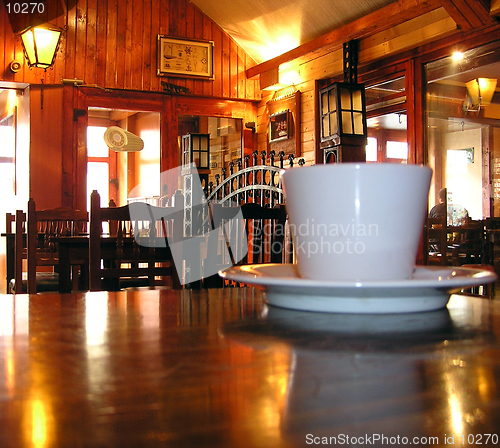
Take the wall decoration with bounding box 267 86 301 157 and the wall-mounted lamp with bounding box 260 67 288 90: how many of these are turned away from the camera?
0

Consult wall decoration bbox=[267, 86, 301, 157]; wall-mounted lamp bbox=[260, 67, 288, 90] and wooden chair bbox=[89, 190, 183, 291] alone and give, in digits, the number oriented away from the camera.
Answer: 1

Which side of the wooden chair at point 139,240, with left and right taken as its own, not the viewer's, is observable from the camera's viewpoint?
back

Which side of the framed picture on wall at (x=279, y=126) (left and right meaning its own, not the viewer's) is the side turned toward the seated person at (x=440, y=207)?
left

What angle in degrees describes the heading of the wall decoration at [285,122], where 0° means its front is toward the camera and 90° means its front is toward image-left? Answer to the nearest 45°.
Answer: approximately 45°

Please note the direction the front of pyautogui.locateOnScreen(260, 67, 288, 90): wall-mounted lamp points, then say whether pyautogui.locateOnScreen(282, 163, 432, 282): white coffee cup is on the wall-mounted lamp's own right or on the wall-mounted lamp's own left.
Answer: on the wall-mounted lamp's own left

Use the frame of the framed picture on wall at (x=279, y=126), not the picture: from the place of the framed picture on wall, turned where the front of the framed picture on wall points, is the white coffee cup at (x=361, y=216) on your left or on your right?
on your left

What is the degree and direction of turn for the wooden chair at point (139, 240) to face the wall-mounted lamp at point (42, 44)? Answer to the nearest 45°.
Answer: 0° — it already faces it

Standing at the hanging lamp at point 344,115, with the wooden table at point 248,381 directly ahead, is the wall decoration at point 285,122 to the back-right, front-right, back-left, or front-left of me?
back-right

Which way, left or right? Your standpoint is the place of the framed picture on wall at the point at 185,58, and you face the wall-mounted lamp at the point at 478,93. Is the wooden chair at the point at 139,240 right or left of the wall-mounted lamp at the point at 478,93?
right

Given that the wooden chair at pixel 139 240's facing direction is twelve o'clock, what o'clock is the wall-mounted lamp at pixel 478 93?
The wall-mounted lamp is roughly at 2 o'clock from the wooden chair.

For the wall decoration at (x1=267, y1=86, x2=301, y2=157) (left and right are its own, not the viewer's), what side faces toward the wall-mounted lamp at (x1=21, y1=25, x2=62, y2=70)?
front
